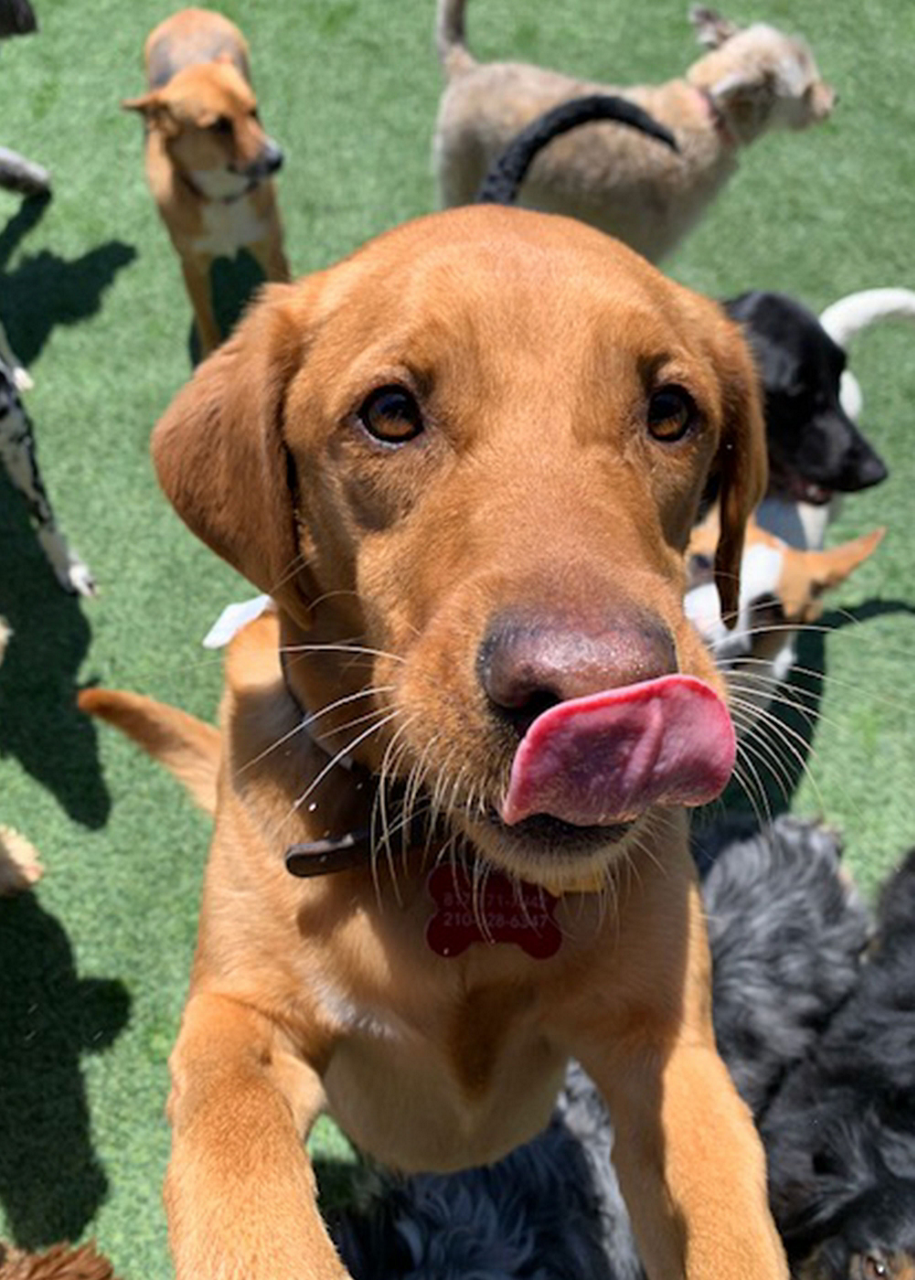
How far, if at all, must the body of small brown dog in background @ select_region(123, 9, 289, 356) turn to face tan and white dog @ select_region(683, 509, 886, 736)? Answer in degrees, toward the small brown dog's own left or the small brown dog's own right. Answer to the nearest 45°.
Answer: approximately 45° to the small brown dog's own left

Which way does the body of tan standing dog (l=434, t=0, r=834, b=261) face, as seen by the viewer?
to the viewer's right

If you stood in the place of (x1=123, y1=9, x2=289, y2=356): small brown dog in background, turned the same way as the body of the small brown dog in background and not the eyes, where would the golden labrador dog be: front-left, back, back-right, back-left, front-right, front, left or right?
front

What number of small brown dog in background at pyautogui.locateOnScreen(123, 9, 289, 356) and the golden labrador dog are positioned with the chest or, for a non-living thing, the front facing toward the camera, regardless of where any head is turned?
2

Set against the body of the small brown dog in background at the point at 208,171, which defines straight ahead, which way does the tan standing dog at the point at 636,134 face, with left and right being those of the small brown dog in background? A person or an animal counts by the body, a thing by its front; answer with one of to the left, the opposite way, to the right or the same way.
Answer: to the left

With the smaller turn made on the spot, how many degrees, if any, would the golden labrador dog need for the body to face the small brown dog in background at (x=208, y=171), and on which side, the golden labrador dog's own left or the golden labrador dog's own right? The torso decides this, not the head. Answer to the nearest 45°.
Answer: approximately 180°

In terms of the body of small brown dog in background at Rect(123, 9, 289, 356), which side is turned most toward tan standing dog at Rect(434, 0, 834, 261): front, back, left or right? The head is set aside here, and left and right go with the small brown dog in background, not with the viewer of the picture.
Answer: left

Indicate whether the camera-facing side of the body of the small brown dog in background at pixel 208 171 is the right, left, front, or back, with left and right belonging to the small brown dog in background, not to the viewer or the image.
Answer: front

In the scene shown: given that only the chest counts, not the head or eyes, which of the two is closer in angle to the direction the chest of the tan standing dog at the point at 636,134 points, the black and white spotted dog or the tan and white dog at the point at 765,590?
the tan and white dog

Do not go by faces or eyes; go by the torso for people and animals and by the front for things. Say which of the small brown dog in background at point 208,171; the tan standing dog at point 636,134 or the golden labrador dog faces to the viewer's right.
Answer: the tan standing dog

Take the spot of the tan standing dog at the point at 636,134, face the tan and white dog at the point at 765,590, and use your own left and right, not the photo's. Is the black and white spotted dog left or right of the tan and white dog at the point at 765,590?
right

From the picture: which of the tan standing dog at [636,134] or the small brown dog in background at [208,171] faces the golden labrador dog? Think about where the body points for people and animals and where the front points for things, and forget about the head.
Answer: the small brown dog in background

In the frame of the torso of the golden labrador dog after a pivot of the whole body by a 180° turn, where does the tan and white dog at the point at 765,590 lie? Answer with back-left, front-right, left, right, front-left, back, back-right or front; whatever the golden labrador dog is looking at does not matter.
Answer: front-right

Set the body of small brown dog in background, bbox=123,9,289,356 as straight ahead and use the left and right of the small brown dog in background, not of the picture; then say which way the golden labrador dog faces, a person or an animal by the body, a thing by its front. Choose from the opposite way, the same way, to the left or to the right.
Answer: the same way

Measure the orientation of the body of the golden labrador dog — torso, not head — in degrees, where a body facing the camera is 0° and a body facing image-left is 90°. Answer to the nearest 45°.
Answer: approximately 0°
